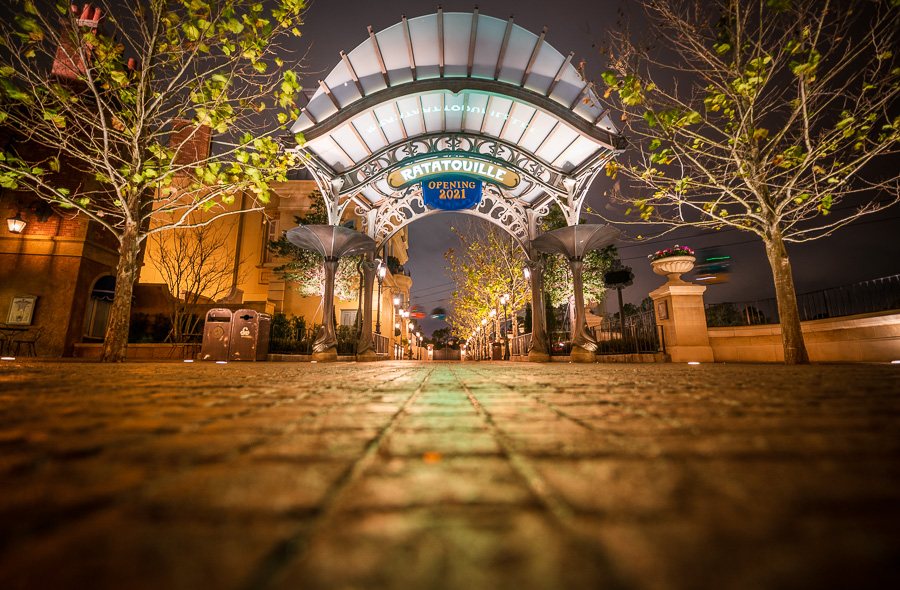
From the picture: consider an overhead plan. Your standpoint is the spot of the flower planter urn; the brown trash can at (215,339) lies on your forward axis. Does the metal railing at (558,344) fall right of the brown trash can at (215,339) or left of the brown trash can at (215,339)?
right

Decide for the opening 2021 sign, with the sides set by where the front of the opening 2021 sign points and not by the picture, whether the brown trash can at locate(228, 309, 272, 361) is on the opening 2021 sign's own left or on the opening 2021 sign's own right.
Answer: on the opening 2021 sign's own right

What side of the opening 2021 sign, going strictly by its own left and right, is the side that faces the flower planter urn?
left

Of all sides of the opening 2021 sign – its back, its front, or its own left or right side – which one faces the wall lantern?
right

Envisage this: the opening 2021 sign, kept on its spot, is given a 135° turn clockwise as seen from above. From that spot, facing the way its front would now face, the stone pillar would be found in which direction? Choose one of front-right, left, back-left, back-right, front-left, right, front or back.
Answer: back-right

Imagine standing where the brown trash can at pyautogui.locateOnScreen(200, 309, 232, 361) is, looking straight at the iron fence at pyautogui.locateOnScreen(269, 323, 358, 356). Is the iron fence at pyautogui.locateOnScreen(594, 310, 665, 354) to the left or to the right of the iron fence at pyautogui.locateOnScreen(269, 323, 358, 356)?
right

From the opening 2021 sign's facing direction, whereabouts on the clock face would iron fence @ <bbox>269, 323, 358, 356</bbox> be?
The iron fence is roughly at 4 o'clock from the opening 2021 sign.

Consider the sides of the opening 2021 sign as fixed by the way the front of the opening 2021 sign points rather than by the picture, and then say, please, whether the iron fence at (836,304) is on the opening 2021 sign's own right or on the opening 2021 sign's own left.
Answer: on the opening 2021 sign's own left

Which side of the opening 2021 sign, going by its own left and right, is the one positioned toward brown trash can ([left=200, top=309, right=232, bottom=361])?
right

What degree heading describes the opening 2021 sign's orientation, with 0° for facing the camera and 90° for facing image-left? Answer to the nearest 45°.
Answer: approximately 0°
